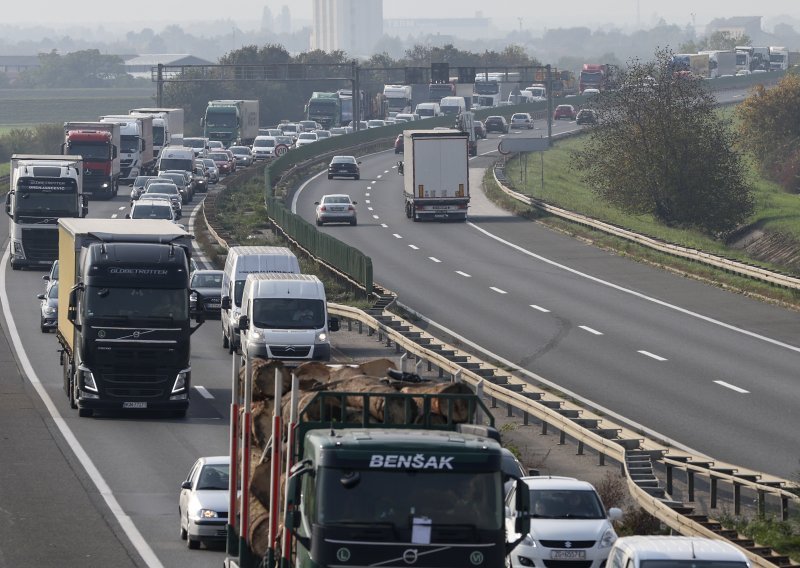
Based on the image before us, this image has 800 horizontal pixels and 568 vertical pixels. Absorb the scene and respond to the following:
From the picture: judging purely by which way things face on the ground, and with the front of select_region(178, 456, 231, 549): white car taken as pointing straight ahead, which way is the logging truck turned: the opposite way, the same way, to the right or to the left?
the same way

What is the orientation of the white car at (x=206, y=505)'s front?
toward the camera

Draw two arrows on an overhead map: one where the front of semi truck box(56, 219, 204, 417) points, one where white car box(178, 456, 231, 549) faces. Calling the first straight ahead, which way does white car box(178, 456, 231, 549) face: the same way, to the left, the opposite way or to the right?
the same way

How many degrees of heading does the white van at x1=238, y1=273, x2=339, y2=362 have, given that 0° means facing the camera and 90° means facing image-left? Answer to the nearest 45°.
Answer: approximately 0°

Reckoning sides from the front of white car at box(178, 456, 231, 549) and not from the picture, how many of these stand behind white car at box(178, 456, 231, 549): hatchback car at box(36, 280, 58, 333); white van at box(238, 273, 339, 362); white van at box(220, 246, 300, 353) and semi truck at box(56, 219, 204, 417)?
4

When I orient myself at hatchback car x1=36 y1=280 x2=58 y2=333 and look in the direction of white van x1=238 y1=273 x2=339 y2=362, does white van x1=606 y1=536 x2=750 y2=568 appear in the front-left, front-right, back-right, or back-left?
front-right

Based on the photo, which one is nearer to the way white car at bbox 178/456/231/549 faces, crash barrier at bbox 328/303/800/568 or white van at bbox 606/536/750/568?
the white van

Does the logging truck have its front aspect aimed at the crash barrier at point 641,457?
no

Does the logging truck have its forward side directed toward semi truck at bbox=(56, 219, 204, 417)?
no

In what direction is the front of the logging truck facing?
toward the camera

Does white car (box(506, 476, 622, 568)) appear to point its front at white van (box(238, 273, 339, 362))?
no

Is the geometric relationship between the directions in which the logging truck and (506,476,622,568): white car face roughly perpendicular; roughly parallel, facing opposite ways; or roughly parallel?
roughly parallel

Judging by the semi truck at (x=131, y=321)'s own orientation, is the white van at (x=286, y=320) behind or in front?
behind

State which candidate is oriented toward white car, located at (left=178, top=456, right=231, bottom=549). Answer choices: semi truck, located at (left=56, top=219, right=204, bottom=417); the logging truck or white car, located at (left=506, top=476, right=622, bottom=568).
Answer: the semi truck

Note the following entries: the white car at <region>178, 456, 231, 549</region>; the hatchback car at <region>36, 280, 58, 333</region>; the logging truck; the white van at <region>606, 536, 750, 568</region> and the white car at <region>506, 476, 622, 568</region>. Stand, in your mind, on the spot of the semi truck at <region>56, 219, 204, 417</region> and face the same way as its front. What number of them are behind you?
1

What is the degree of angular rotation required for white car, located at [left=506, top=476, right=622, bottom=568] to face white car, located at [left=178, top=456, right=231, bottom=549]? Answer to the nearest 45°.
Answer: approximately 90° to its right

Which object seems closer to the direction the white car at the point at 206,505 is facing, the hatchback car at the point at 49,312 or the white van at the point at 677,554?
the white van

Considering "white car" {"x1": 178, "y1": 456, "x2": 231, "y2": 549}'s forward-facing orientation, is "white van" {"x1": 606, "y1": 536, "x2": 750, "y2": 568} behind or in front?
in front

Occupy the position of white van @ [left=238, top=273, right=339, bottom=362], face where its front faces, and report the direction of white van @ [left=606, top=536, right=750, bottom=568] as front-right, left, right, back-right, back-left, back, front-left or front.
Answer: front

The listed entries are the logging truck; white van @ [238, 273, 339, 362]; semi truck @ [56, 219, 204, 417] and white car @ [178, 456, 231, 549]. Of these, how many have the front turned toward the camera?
4
